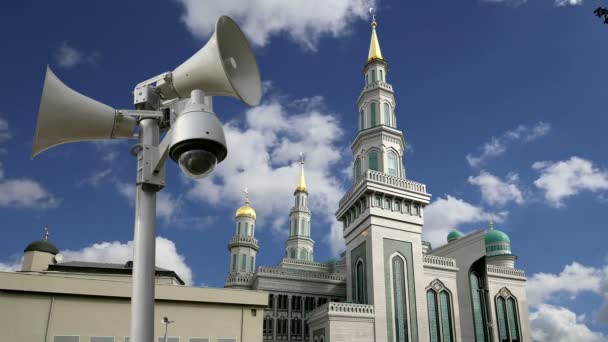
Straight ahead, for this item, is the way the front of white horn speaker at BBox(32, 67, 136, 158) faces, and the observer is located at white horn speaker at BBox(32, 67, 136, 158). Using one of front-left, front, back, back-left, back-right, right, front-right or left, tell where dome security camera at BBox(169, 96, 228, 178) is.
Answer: back-left

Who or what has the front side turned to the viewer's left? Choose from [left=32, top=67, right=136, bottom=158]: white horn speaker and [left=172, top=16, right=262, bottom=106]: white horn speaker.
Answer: [left=32, top=67, right=136, bottom=158]: white horn speaker

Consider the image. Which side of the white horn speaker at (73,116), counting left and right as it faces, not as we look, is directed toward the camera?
left

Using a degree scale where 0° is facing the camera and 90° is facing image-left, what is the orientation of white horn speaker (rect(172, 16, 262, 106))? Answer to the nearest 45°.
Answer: approximately 315°

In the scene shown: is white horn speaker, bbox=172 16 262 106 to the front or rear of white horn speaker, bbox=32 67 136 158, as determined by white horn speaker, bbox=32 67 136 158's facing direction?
to the rear

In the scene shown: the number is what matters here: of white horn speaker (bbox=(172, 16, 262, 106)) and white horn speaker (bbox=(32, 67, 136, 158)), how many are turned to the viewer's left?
1
